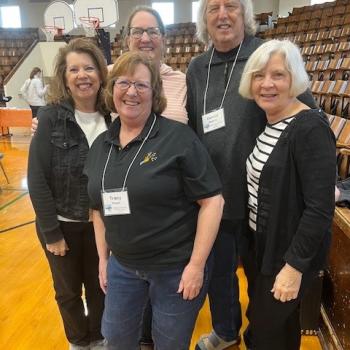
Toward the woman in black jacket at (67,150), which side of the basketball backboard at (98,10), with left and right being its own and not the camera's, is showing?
front

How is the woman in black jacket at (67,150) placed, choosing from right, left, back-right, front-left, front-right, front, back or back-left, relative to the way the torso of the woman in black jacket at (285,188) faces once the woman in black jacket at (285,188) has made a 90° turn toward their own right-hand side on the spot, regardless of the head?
front-left

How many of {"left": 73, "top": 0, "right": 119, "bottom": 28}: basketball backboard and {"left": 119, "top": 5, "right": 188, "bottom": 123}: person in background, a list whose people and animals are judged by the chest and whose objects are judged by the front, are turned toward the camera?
2

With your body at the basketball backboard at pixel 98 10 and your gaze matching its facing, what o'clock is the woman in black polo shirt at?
The woman in black polo shirt is roughly at 12 o'clock from the basketball backboard.

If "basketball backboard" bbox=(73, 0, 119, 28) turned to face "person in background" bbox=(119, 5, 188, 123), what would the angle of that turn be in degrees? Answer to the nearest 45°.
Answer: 0° — it already faces them

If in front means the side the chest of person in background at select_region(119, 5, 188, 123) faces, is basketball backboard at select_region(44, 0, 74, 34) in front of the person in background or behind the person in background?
behind
